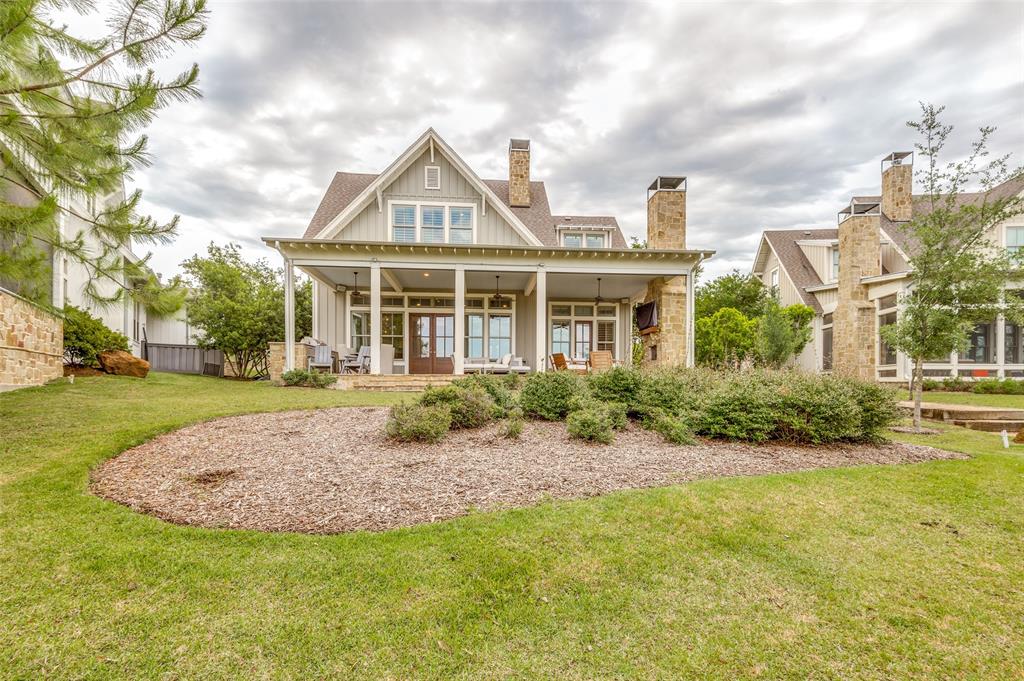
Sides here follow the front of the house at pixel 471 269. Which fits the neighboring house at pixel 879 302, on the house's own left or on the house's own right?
on the house's own left

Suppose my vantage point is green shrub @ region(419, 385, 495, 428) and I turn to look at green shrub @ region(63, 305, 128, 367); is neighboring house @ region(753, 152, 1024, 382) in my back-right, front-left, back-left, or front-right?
back-right

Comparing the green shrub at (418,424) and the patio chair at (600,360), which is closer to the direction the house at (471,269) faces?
the green shrub

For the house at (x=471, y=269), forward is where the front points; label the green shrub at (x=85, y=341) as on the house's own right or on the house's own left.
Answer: on the house's own right

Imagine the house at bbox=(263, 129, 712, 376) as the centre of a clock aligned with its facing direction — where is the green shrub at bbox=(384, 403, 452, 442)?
The green shrub is roughly at 12 o'clock from the house.

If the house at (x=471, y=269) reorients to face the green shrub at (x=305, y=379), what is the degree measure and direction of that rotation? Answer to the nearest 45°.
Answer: approximately 45° to its right

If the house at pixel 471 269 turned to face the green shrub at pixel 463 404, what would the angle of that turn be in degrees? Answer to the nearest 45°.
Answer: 0° — it already faces it

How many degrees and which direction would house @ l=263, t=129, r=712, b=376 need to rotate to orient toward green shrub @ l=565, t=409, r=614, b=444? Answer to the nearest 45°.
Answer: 0° — it already faces it

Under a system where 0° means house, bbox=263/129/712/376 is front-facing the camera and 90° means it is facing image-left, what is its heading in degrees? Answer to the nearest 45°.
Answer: approximately 0°
